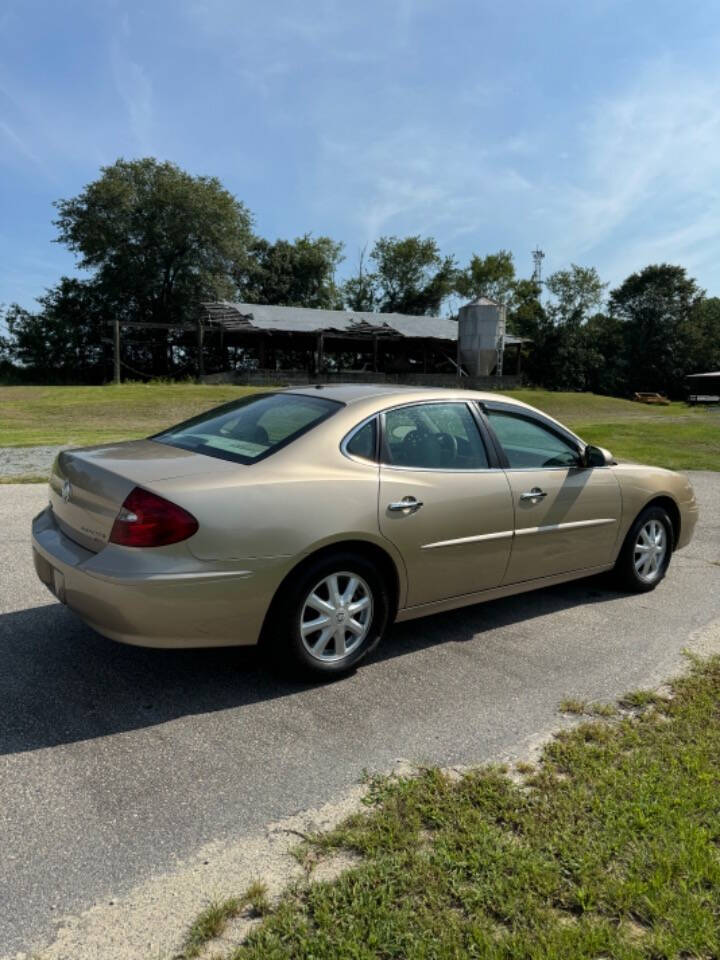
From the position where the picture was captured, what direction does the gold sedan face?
facing away from the viewer and to the right of the viewer

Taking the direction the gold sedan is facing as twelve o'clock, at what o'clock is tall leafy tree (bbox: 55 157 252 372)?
The tall leafy tree is roughly at 10 o'clock from the gold sedan.

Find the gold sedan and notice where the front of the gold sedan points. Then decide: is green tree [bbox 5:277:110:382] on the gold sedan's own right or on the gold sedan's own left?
on the gold sedan's own left
